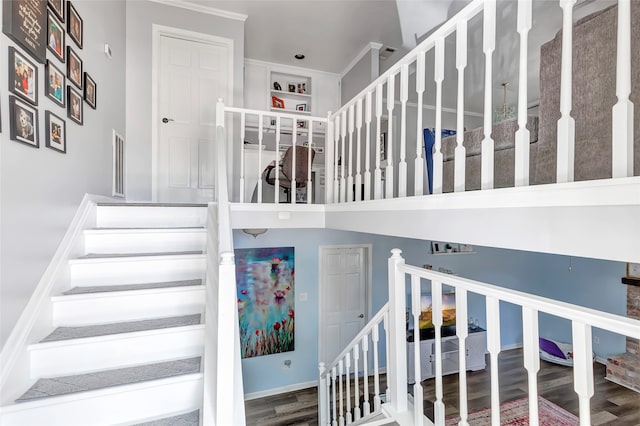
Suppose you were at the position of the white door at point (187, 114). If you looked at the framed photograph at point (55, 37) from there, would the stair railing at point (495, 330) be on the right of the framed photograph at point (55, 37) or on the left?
left

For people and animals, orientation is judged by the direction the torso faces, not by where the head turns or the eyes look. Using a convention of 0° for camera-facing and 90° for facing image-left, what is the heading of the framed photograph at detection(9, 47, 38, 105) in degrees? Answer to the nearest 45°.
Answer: approximately 315°

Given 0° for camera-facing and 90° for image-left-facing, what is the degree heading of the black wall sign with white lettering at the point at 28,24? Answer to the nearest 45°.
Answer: approximately 315°

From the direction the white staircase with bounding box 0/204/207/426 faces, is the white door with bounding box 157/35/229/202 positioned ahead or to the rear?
to the rear

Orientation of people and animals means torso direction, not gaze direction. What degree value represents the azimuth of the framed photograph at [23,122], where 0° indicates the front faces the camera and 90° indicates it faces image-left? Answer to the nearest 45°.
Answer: approximately 315°

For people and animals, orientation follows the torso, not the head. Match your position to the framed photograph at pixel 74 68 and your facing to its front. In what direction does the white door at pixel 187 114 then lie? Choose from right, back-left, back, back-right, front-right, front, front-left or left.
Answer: left
